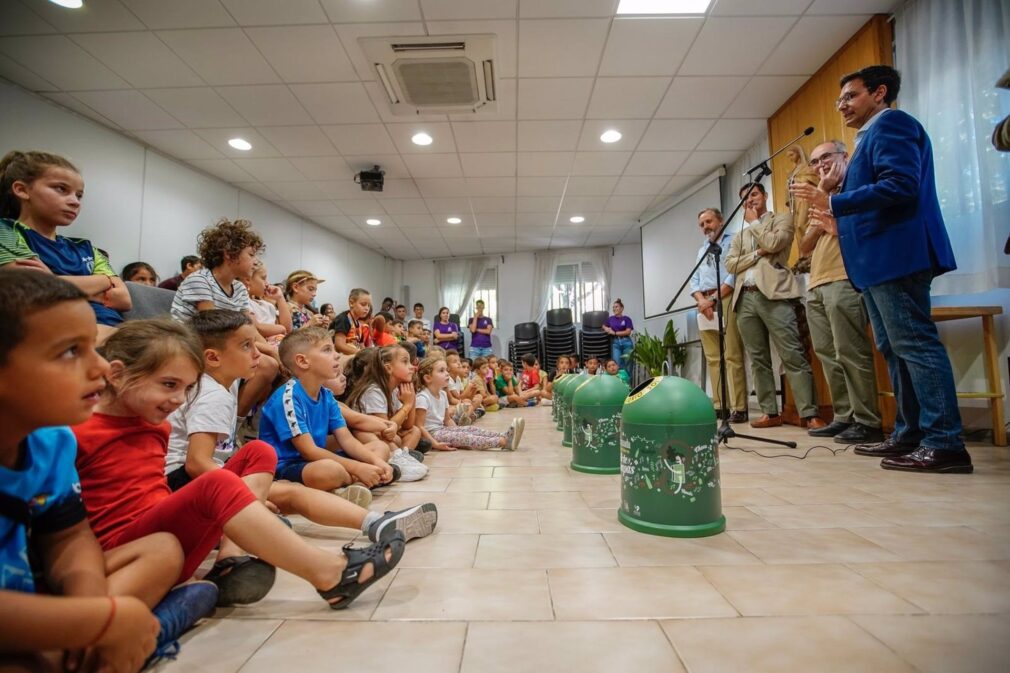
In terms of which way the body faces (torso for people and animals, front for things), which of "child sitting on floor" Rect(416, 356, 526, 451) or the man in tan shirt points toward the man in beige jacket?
the child sitting on floor

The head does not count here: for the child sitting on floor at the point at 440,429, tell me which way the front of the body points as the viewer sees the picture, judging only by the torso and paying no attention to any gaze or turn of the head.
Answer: to the viewer's right

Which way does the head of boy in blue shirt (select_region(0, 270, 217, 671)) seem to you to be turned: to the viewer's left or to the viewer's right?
to the viewer's right

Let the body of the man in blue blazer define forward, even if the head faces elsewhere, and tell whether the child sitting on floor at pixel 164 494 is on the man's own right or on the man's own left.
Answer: on the man's own left

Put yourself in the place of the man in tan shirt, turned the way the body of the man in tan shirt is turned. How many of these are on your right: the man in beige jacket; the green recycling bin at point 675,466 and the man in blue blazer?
1

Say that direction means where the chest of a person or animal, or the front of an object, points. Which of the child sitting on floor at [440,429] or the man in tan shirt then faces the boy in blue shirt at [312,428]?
the man in tan shirt

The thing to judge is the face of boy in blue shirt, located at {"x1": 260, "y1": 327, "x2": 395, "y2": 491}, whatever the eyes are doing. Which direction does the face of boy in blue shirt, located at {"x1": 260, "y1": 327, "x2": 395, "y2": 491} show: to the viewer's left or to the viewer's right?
to the viewer's right

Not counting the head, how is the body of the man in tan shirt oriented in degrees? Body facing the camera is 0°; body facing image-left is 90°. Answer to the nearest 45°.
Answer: approximately 45°

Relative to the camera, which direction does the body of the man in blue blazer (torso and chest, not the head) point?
to the viewer's left

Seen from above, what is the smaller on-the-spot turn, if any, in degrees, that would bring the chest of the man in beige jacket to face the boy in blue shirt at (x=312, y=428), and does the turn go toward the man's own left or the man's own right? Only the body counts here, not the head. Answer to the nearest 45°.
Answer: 0° — they already face them

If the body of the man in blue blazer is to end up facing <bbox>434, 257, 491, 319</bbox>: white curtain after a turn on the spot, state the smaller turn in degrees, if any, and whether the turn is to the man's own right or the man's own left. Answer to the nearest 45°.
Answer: approximately 45° to the man's own right

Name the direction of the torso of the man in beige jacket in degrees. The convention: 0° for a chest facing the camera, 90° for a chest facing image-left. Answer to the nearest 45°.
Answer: approximately 45°

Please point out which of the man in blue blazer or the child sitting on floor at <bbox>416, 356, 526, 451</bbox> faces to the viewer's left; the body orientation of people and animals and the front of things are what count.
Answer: the man in blue blazer

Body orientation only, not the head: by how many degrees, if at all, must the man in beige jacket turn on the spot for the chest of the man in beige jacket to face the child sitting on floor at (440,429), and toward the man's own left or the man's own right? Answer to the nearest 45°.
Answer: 0° — they already face them
